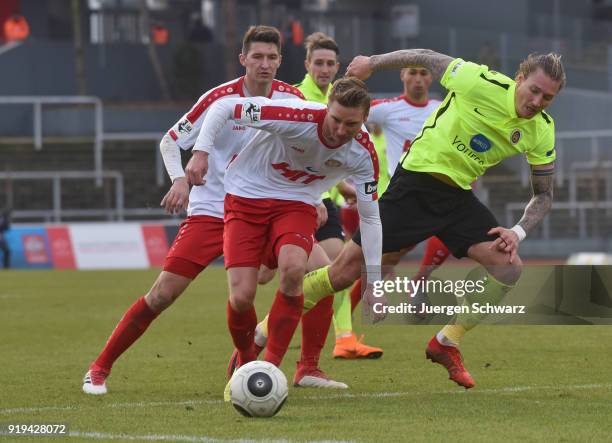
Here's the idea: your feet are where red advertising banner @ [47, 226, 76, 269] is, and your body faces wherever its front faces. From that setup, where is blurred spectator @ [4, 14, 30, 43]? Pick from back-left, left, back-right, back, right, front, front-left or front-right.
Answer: back

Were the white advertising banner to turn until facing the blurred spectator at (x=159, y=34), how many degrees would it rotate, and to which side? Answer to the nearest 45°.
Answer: approximately 180°

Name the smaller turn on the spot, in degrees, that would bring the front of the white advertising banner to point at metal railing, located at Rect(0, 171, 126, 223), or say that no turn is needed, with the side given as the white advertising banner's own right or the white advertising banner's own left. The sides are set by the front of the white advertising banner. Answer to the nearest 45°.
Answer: approximately 180°

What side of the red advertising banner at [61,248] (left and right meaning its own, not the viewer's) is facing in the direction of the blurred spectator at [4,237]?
right

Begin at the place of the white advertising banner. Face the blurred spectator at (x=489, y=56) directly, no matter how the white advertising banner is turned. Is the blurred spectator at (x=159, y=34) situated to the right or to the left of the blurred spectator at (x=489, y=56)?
left

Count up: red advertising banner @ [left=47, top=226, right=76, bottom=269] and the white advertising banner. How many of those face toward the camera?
2

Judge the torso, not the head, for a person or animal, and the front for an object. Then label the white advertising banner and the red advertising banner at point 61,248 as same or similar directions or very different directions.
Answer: same or similar directions

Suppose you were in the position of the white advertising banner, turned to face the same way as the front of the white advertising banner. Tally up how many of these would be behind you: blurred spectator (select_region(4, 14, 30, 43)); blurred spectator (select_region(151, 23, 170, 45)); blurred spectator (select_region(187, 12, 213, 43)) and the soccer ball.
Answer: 3

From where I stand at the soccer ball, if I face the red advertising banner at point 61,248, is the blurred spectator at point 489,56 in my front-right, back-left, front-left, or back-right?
front-right

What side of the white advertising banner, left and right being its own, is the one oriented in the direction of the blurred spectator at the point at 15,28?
back

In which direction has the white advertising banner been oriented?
toward the camera

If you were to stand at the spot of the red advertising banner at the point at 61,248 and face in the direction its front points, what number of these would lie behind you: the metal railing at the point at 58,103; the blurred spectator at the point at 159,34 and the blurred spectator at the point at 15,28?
3

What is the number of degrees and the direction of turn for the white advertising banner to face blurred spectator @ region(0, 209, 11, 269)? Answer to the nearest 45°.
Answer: approximately 90° to its right

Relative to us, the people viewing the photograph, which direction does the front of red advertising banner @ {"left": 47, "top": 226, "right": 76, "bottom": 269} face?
facing the viewer

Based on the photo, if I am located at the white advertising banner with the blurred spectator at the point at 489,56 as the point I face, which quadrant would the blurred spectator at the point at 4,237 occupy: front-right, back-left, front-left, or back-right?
back-left

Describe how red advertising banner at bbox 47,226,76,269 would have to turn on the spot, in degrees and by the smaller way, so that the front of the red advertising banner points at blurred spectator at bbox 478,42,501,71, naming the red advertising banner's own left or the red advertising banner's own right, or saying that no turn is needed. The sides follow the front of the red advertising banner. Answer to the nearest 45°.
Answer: approximately 135° to the red advertising banner's own left

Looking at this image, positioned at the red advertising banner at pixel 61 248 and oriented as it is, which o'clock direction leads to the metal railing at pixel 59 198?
The metal railing is roughly at 6 o'clock from the red advertising banner.

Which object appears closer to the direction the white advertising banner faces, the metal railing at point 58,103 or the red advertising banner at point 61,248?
the red advertising banner
